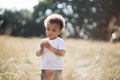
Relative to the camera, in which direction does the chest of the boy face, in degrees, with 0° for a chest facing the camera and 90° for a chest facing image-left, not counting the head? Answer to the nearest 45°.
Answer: approximately 45°

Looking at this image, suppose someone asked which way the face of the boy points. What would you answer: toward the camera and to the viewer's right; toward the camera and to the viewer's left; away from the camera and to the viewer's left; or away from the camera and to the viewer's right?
toward the camera and to the viewer's left
